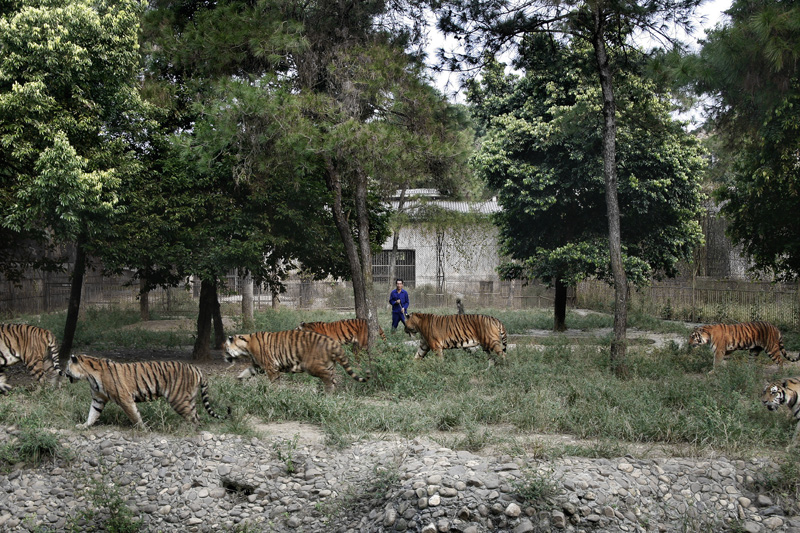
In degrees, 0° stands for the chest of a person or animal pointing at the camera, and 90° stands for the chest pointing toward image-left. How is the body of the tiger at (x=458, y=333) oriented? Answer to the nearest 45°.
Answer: approximately 90°

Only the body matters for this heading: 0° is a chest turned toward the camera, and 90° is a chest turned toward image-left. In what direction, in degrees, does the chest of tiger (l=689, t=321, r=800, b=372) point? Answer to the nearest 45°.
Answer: approximately 90°

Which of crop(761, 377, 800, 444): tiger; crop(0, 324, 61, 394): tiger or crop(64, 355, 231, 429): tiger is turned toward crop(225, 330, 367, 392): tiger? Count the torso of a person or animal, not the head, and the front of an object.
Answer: crop(761, 377, 800, 444): tiger

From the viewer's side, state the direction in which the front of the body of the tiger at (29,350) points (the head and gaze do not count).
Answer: to the viewer's left

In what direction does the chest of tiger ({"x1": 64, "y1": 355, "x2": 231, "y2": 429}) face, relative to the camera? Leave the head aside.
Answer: to the viewer's left

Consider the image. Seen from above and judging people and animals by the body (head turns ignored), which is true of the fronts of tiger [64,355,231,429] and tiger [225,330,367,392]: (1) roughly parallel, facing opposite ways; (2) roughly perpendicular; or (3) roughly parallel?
roughly parallel

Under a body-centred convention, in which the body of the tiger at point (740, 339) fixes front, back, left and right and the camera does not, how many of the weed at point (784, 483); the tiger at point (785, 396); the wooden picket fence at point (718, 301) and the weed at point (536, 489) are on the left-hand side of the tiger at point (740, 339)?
3

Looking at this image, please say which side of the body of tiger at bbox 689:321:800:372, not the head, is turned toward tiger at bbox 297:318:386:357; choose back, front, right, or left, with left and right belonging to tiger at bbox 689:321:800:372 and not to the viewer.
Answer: front

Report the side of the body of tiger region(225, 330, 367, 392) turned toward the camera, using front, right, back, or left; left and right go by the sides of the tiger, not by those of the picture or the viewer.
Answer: left

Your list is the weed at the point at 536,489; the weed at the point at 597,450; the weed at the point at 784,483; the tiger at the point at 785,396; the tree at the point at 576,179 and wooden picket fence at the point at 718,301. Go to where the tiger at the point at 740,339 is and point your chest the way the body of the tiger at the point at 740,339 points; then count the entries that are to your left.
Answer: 4

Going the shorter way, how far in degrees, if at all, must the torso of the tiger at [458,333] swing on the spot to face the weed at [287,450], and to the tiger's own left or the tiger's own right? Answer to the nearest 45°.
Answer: approximately 90° to the tiger's own left

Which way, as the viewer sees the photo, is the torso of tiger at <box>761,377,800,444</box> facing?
to the viewer's left

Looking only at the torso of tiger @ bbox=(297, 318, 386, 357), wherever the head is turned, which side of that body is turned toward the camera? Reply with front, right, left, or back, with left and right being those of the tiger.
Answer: left

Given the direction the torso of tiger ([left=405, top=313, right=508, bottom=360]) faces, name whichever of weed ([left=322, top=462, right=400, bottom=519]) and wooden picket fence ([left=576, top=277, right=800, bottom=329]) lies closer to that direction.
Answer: the weed

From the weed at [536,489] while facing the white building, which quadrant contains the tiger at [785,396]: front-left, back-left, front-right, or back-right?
front-right

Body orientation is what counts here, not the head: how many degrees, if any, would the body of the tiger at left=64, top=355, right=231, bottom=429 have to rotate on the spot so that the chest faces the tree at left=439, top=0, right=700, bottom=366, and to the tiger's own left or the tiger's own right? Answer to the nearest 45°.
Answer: approximately 180°
